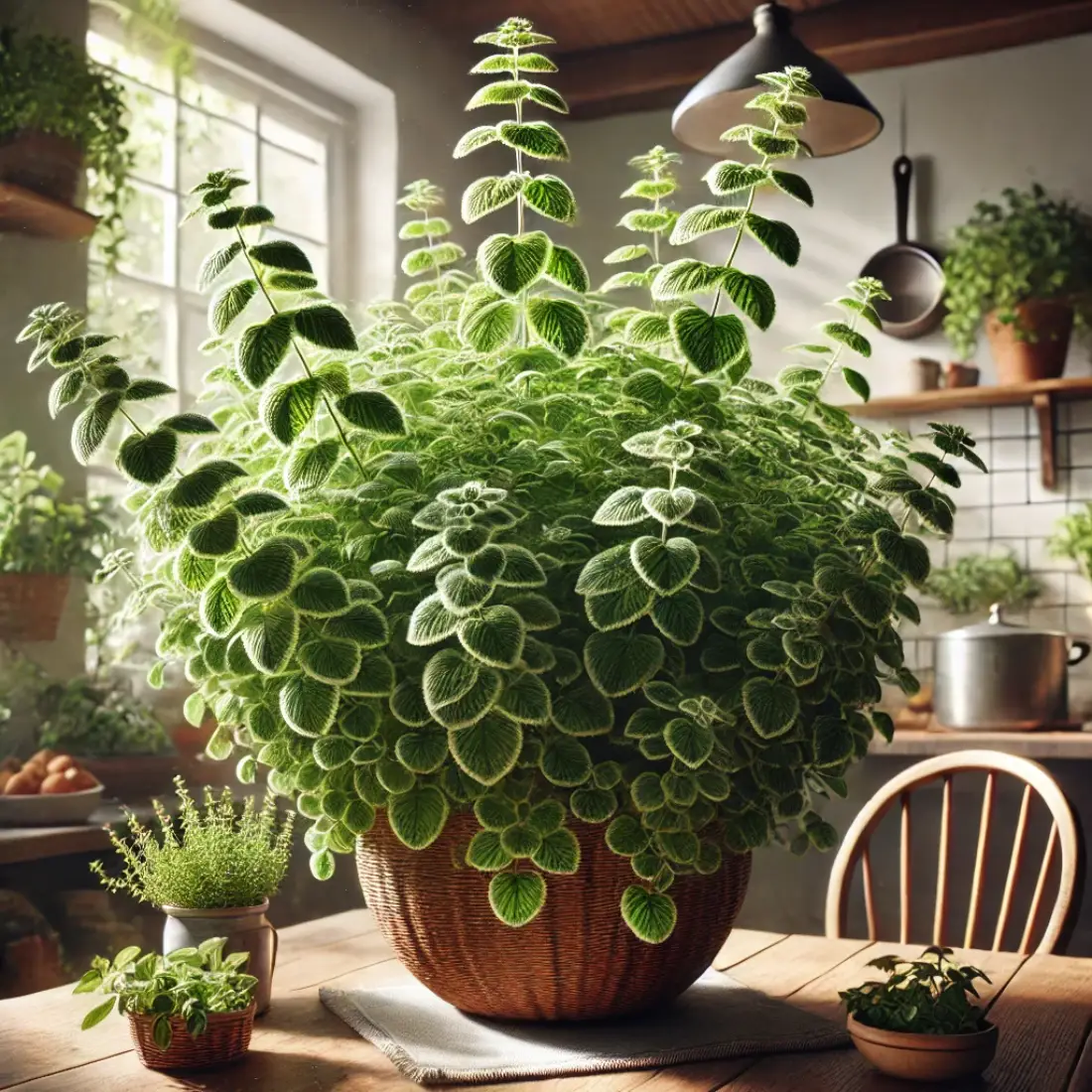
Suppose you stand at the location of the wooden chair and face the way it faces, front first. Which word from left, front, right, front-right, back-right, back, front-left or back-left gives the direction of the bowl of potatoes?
front-right

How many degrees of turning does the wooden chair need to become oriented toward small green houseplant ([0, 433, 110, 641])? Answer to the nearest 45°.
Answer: approximately 45° to its right

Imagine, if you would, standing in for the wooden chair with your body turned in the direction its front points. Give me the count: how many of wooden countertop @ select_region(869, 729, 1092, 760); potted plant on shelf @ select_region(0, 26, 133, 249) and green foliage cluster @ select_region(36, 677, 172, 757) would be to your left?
0

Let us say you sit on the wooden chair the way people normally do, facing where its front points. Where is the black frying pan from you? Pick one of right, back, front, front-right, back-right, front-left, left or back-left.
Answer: back-right

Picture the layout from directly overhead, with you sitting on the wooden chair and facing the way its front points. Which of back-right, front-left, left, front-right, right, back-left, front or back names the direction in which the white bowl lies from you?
front-right

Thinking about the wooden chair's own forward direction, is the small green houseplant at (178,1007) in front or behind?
in front

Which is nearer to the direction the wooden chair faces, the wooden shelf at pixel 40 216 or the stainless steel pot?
the wooden shelf

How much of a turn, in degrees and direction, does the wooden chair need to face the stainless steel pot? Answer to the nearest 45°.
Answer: approximately 135° to its right

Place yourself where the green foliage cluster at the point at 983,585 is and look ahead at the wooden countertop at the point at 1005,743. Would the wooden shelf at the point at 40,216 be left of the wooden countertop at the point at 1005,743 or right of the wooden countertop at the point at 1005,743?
right

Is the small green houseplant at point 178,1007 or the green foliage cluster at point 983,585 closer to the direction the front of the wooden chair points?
the small green houseplant

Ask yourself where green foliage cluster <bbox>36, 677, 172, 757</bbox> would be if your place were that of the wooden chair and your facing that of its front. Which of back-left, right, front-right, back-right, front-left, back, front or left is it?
front-right

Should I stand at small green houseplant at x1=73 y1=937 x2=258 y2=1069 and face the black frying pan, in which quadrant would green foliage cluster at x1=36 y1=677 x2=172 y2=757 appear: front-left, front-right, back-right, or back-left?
front-left

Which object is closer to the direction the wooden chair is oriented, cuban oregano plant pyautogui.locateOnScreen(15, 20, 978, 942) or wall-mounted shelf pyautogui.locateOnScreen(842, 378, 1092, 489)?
the cuban oregano plant

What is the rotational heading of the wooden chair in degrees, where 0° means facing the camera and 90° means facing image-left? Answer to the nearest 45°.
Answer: approximately 45°

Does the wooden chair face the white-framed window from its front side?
no

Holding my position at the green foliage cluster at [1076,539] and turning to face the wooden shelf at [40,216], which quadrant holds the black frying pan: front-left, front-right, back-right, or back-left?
front-right

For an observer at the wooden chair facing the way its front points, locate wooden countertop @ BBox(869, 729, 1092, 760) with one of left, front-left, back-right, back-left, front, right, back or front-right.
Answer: back-right

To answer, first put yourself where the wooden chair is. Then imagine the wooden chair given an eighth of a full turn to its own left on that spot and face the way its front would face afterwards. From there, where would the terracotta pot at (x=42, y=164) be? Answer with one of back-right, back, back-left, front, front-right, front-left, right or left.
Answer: right
